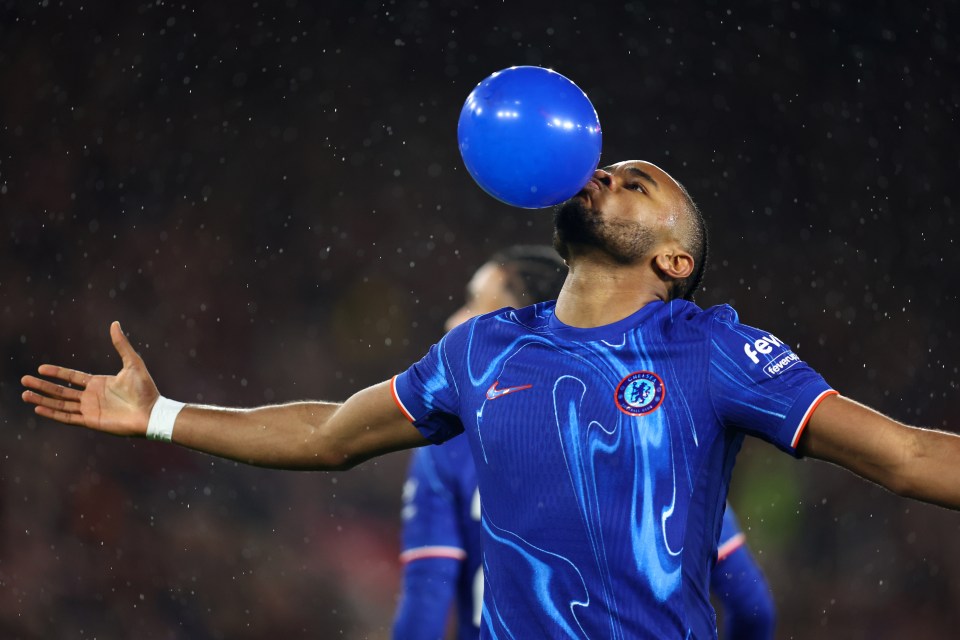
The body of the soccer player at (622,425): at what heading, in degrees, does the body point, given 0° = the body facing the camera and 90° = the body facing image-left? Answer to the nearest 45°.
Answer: approximately 45°

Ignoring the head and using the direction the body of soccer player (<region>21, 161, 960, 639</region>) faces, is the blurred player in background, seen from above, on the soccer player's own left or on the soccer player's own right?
on the soccer player's own right
